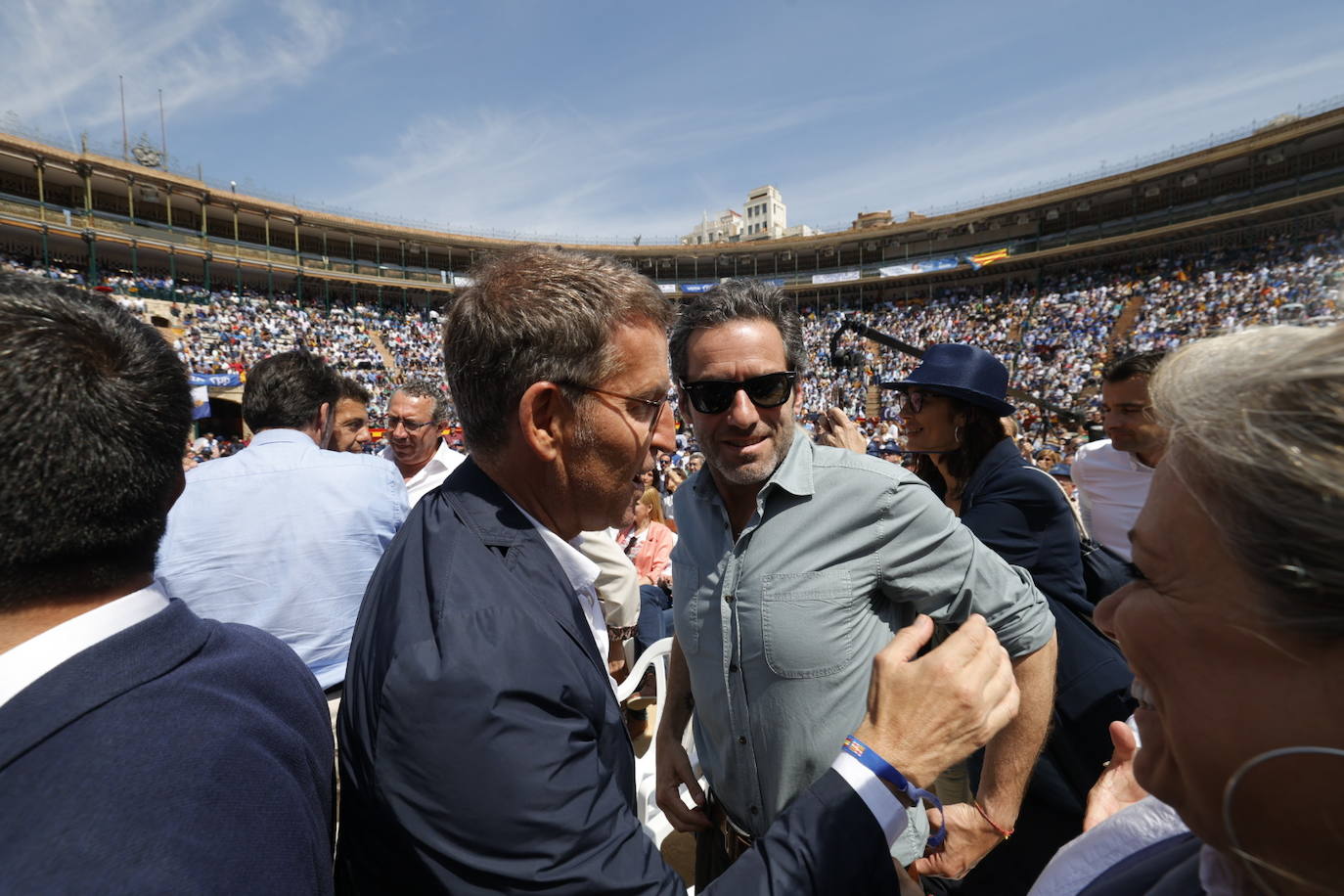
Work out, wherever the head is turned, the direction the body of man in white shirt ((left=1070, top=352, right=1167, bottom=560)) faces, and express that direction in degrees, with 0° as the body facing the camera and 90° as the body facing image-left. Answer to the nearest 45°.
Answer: approximately 45°

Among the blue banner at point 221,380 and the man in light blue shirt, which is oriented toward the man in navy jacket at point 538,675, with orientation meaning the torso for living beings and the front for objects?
the blue banner

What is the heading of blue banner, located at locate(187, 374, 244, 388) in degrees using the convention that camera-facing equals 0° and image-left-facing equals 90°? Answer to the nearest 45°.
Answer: approximately 0°

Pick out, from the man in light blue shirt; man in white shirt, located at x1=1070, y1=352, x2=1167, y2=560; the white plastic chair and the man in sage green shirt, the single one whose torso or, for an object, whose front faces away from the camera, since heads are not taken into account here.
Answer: the man in light blue shirt

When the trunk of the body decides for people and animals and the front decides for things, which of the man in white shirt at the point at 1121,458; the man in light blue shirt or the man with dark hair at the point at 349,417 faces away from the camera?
the man in light blue shirt

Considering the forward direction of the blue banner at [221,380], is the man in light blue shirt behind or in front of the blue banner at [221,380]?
in front

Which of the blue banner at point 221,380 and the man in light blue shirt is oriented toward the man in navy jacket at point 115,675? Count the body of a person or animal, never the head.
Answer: the blue banner

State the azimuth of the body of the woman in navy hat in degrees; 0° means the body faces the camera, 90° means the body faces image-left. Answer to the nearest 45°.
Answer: approximately 90°

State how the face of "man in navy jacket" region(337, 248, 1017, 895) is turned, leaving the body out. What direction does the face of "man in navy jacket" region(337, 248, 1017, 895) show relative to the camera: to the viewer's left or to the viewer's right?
to the viewer's right

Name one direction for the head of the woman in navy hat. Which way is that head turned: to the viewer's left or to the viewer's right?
to the viewer's left

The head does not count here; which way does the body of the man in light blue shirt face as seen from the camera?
away from the camera

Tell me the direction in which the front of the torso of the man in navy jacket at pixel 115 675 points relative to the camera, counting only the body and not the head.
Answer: away from the camera

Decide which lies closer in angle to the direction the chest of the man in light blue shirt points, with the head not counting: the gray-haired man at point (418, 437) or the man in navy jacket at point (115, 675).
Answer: the gray-haired man
